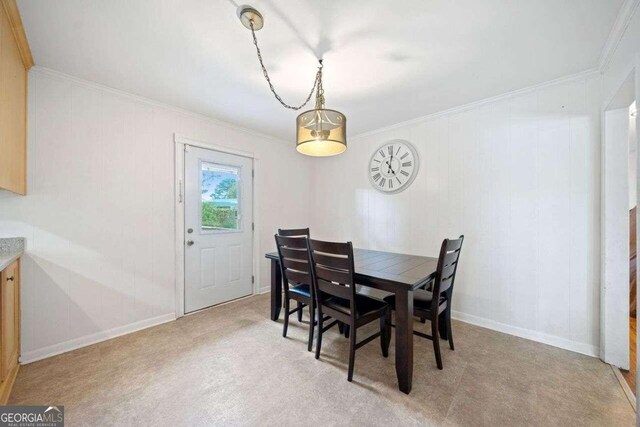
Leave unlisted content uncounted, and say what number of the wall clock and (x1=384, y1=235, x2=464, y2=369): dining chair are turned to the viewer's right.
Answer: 0

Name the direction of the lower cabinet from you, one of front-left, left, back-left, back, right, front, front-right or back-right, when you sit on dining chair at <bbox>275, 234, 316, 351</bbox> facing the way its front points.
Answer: back-left

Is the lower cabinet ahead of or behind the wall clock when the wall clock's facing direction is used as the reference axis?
ahead

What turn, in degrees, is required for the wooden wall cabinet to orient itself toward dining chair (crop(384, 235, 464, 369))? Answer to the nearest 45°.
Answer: approximately 45° to its right

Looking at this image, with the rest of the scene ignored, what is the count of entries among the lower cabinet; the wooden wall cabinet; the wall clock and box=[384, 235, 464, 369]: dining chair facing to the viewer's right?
2

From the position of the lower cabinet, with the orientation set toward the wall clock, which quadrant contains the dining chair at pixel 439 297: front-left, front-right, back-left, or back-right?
front-right

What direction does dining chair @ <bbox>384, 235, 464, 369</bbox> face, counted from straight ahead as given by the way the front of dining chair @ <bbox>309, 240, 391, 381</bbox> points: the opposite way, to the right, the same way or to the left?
to the left

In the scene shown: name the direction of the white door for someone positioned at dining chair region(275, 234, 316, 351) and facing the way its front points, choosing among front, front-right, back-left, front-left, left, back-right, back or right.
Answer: left

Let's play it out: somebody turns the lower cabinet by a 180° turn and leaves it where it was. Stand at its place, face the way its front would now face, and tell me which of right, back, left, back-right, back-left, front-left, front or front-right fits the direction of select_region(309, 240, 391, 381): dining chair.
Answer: back-left

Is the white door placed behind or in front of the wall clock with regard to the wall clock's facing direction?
in front

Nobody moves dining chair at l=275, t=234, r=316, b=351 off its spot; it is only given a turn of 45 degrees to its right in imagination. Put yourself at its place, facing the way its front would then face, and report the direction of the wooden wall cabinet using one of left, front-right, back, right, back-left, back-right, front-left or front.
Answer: back

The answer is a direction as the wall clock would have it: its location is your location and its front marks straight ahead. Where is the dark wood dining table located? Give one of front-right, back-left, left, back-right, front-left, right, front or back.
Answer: front-left
